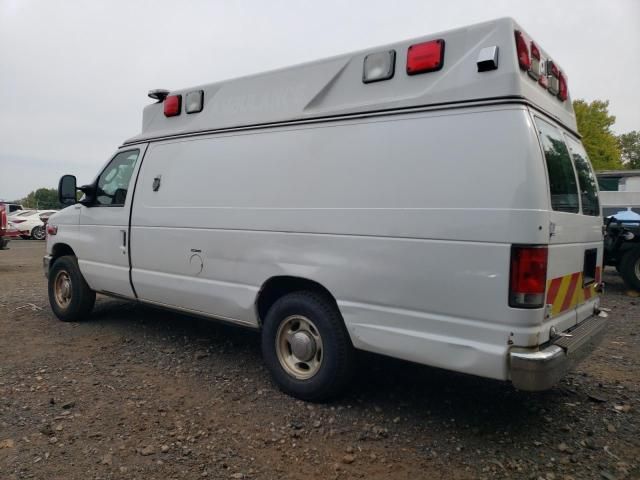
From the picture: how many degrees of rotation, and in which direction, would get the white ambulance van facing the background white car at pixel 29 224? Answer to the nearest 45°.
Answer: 0° — it already faces it

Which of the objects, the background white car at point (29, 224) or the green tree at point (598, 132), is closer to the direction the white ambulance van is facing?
the background white car

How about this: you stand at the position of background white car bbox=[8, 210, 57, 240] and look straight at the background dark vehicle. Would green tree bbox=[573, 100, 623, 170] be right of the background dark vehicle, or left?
left

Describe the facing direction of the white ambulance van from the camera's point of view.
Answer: facing away from the viewer and to the left of the viewer

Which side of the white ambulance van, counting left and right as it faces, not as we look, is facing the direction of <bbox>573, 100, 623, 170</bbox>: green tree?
right

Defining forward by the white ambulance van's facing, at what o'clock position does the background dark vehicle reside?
The background dark vehicle is roughly at 3 o'clock from the white ambulance van.

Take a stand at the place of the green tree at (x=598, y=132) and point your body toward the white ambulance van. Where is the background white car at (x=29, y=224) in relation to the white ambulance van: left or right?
right
